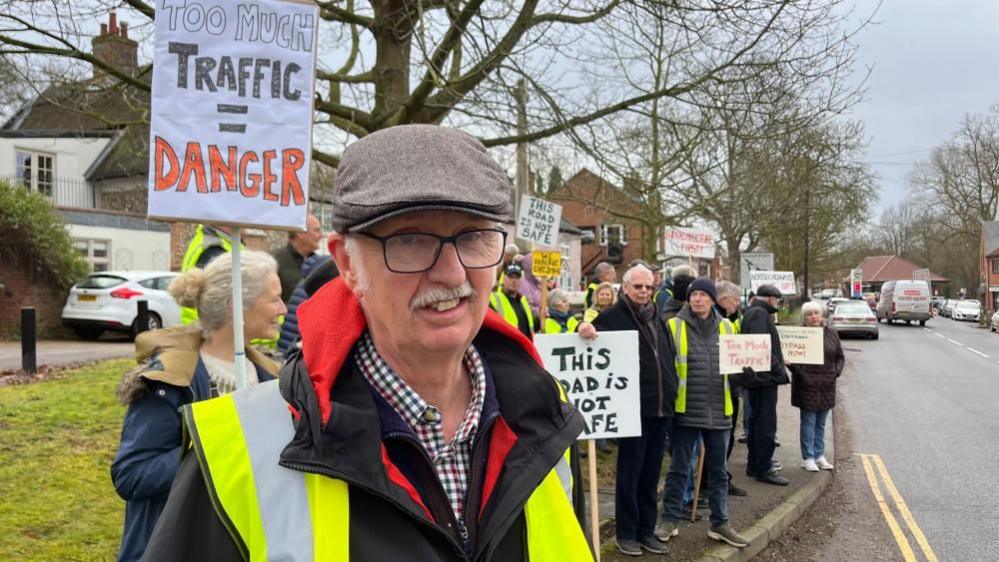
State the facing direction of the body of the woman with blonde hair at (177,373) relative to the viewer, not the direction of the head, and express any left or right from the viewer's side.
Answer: facing to the right of the viewer

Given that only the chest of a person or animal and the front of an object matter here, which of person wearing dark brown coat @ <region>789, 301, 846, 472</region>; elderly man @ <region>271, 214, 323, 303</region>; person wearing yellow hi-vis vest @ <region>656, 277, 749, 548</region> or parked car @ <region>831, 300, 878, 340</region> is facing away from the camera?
the parked car

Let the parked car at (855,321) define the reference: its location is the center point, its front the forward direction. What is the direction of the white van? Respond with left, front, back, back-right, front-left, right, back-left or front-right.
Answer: front

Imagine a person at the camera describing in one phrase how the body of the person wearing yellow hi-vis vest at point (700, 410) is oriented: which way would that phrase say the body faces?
toward the camera

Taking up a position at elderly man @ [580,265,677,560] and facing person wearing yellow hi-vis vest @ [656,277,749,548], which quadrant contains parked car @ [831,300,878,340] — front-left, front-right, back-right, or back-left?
front-left

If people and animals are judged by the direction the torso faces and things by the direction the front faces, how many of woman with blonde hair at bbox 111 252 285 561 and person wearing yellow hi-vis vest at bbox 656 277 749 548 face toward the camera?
1

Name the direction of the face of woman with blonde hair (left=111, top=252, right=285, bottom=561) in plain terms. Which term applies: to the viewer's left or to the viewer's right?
to the viewer's right

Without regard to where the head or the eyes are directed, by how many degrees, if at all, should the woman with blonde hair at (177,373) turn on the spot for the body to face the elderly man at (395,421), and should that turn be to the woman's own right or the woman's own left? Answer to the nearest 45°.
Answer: approximately 90° to the woman's own right

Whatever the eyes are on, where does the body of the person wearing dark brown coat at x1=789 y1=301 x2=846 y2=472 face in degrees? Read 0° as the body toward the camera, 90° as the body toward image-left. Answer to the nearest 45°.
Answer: approximately 0°

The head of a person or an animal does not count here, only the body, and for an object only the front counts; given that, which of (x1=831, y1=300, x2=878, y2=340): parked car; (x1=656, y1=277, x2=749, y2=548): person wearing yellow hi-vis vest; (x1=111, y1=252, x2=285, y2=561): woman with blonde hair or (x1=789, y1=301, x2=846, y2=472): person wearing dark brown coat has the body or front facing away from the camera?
the parked car

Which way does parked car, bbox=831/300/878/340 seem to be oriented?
away from the camera

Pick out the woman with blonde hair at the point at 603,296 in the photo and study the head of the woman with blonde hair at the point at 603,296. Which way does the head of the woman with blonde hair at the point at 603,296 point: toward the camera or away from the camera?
toward the camera
